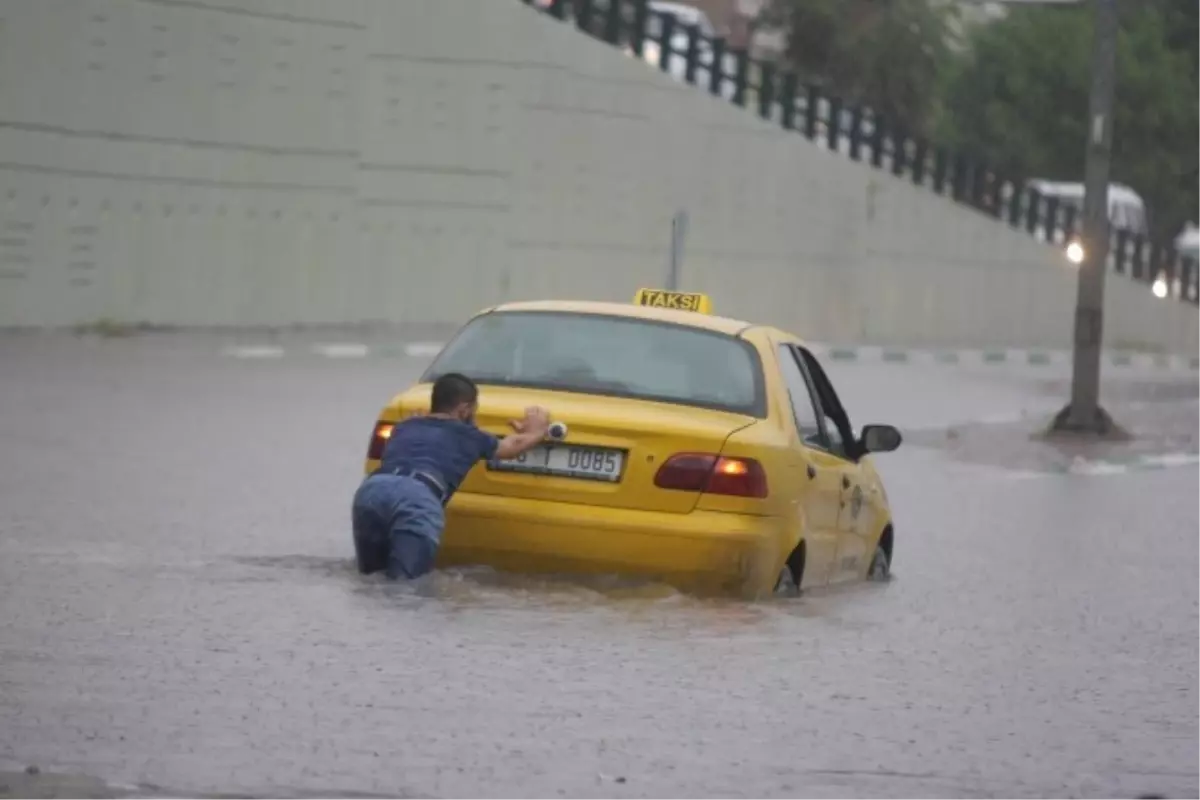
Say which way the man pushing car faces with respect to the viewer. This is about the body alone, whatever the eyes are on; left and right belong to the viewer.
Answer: facing away from the viewer and to the right of the viewer

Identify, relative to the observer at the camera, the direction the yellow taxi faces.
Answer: facing away from the viewer and to the right of the viewer

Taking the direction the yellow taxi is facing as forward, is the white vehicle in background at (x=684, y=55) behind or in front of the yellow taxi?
in front

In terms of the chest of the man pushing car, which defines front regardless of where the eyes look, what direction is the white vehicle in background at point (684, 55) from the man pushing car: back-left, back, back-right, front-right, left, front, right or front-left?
front-left
